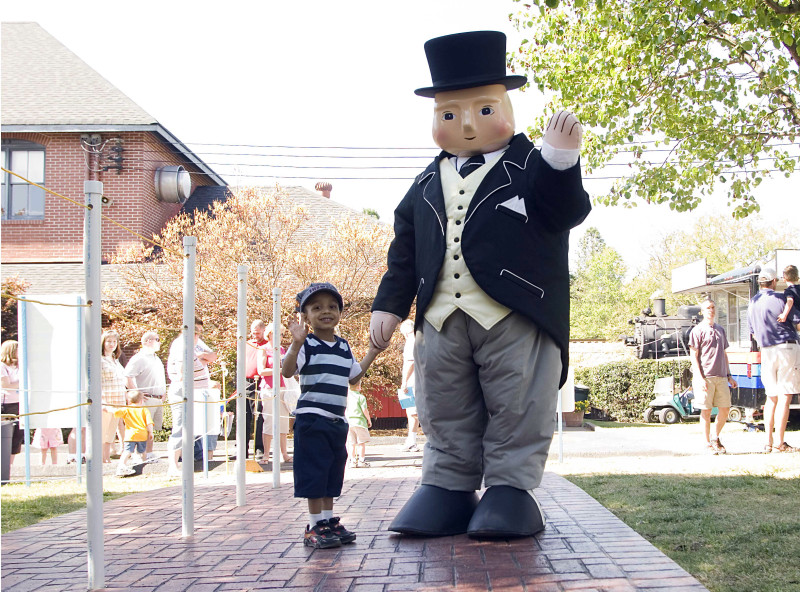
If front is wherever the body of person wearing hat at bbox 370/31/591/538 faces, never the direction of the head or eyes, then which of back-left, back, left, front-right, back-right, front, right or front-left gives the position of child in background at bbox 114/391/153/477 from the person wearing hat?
right

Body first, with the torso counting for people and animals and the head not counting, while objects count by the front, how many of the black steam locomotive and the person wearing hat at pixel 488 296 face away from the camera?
0

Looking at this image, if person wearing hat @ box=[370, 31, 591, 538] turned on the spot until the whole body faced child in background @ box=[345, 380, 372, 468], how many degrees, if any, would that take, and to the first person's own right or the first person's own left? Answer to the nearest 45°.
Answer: approximately 135° to the first person's own right

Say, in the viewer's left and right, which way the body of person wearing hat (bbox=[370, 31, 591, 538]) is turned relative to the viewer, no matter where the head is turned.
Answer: facing the viewer and to the left of the viewer

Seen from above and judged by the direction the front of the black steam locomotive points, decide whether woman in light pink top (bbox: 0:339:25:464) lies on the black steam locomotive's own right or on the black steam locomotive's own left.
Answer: on the black steam locomotive's own left

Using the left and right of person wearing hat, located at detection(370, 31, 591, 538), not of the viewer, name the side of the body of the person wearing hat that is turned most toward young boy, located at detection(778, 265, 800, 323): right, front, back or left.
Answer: back

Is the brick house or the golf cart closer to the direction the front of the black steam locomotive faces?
the brick house

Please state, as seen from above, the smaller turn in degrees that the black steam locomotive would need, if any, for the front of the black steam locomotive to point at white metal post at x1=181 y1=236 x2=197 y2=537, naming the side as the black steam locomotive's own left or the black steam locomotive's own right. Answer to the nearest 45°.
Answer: approximately 90° to the black steam locomotive's own left

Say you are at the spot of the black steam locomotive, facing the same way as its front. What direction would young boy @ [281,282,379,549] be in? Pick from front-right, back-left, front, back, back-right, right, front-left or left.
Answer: left

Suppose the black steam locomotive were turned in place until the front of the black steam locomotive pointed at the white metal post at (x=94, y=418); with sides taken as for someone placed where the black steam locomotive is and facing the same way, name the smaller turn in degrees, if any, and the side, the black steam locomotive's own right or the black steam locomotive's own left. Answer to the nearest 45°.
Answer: approximately 90° to the black steam locomotive's own left

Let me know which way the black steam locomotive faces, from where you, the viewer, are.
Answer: facing to the left of the viewer
